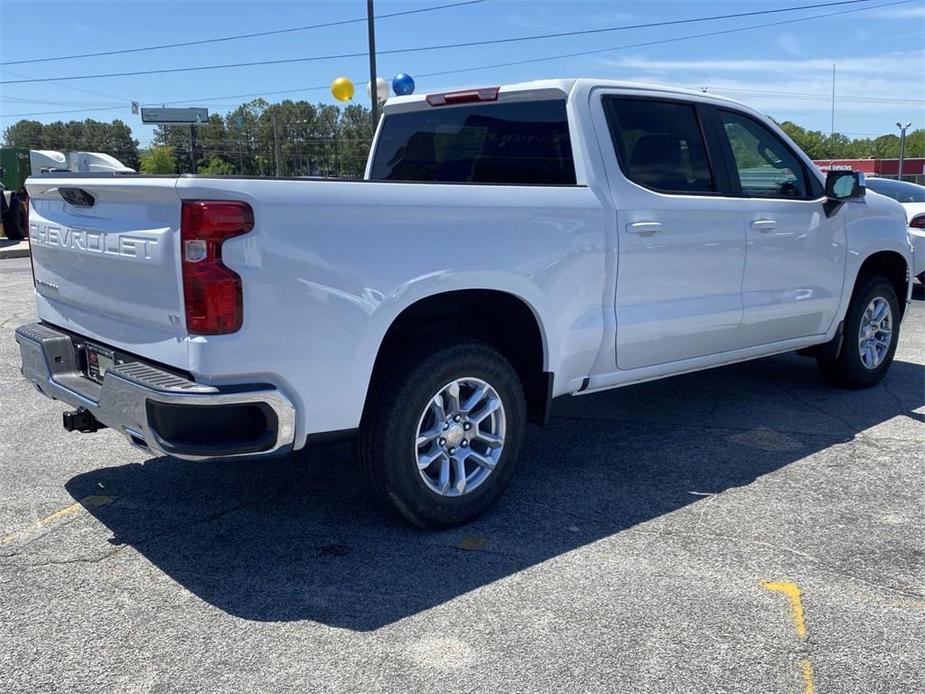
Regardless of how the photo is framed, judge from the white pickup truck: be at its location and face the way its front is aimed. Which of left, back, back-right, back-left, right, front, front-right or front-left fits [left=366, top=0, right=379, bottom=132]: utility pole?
front-left

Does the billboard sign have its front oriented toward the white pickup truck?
yes

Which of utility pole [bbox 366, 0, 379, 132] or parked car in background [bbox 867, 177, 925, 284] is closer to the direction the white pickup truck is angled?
the parked car in background

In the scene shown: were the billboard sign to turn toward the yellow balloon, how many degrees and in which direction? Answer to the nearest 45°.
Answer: approximately 45° to its left

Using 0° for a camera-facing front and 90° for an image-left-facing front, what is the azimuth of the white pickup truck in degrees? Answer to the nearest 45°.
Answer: approximately 225°

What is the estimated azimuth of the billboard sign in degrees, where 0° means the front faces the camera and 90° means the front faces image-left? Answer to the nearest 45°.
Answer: approximately 0°

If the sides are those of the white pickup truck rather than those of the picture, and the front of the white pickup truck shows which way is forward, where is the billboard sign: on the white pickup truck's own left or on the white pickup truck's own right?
on the white pickup truck's own left

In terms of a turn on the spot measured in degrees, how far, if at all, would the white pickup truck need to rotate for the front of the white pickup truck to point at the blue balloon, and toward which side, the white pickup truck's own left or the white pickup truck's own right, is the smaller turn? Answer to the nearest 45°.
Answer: approximately 45° to the white pickup truck's own left
